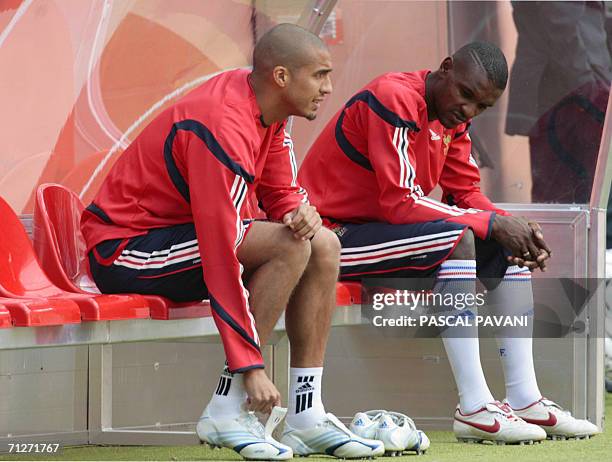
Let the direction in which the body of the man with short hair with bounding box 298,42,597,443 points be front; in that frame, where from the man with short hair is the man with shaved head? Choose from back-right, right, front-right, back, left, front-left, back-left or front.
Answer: right

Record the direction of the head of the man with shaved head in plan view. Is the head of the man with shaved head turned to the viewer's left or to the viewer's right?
to the viewer's right

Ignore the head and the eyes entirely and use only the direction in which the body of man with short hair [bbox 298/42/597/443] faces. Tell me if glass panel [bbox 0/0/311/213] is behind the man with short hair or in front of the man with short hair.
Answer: behind

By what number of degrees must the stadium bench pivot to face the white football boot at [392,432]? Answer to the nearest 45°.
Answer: approximately 45° to its left

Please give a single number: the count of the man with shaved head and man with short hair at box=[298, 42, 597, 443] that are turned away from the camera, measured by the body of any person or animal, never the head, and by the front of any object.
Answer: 0

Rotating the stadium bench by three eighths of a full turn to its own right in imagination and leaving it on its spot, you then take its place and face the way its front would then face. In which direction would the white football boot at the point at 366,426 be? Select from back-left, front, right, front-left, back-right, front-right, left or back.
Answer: back

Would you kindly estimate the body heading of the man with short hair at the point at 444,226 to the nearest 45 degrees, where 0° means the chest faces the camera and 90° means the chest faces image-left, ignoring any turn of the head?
approximately 315°
